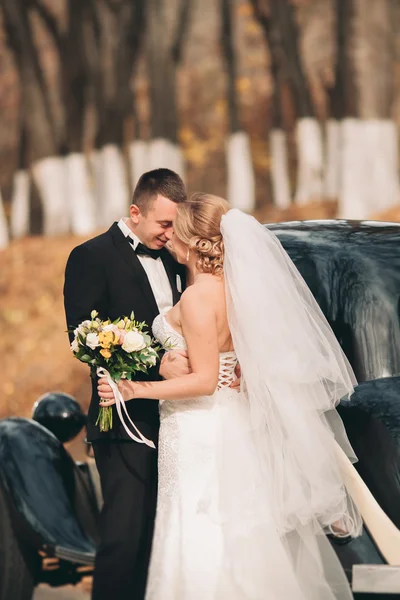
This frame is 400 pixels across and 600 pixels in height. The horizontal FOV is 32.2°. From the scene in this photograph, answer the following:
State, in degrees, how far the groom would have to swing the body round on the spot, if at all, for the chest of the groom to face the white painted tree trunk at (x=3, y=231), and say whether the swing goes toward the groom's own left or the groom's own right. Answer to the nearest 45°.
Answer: approximately 135° to the groom's own left

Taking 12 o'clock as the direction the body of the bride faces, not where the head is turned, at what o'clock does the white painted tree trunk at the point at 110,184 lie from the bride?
The white painted tree trunk is roughly at 1 o'clock from the bride.

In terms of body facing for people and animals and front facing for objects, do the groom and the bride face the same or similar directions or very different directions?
very different directions

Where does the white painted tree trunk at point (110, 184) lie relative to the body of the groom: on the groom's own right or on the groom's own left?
on the groom's own left

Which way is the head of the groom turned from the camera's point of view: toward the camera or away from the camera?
toward the camera

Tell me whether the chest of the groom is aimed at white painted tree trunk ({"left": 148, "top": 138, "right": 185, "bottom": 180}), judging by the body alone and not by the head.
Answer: no

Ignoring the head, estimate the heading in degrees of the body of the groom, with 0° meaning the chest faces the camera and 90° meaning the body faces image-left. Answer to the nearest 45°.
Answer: approximately 315°

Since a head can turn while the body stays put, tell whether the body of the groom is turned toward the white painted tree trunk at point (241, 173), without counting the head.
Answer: no

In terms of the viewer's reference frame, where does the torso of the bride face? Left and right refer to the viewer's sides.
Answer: facing away from the viewer and to the left of the viewer

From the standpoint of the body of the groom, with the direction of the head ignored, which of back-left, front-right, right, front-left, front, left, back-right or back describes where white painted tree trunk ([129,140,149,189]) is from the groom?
back-left

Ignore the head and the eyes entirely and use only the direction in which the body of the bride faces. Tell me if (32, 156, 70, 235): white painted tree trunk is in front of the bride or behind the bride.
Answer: in front

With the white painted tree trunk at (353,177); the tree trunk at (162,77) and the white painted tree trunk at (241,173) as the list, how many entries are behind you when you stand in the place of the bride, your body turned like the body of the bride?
0

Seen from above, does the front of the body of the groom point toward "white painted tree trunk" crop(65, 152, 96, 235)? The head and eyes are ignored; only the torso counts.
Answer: no

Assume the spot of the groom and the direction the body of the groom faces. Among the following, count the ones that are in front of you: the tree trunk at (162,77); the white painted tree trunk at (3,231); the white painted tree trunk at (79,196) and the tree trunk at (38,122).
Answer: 0

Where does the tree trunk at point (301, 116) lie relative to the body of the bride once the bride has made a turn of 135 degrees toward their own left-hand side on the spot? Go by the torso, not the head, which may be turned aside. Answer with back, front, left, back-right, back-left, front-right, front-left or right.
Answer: back

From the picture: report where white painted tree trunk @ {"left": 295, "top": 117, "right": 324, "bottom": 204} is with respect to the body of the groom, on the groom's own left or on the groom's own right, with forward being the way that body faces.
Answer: on the groom's own left

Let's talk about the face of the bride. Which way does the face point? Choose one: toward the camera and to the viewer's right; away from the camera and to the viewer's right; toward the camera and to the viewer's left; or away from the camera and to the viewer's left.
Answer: away from the camera and to the viewer's left

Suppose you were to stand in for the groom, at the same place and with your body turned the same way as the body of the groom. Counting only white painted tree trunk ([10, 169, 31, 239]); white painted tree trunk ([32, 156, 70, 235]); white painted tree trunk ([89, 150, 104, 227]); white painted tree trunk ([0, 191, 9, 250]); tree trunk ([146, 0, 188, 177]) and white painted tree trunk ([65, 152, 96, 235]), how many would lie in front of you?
0

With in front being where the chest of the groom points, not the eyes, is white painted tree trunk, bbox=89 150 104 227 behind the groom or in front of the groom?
behind

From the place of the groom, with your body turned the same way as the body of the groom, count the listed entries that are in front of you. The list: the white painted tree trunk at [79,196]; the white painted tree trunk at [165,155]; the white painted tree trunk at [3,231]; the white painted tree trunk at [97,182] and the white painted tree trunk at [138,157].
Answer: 0

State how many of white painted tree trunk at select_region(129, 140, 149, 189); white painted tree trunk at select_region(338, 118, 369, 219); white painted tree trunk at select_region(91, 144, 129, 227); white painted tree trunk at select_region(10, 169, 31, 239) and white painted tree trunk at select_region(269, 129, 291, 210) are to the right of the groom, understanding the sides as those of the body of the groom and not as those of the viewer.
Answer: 0

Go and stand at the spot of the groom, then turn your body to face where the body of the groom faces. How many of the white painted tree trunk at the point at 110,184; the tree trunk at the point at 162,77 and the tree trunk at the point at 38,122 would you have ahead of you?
0
